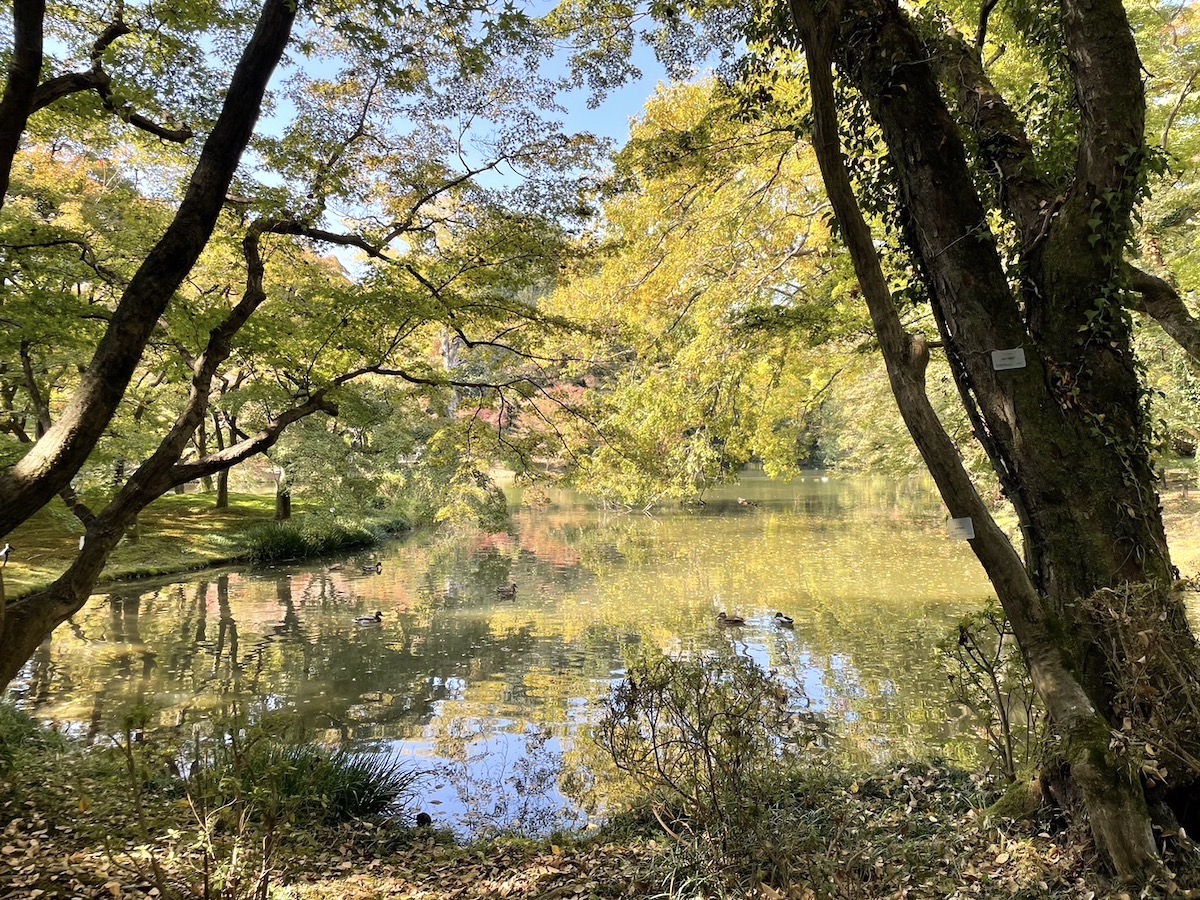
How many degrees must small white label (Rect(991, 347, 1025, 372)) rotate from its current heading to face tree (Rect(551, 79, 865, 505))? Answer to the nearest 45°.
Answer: approximately 135° to its right

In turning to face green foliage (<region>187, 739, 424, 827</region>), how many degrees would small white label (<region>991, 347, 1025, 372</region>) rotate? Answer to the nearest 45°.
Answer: approximately 90° to its right

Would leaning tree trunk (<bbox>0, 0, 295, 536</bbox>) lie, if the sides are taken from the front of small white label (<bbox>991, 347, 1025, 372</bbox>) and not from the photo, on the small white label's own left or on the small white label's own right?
on the small white label's own right

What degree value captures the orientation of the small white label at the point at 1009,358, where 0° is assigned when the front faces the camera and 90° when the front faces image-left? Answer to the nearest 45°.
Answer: approximately 0°
